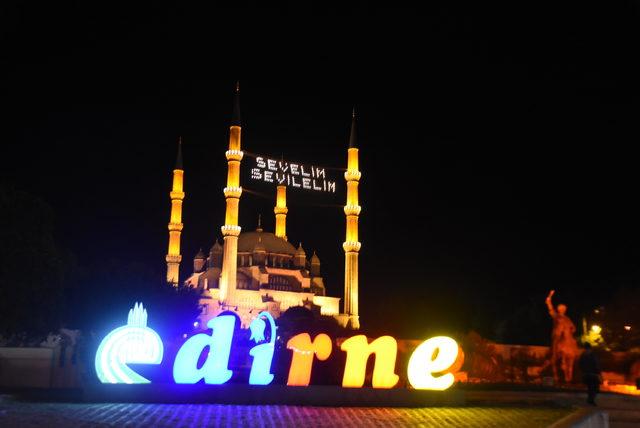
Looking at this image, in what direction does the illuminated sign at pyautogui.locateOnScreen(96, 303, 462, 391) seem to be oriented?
toward the camera

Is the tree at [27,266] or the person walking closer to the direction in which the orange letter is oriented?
the person walking

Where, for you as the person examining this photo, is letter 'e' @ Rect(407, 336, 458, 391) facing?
facing the viewer

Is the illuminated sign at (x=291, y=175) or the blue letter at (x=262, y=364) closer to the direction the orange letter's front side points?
the blue letter

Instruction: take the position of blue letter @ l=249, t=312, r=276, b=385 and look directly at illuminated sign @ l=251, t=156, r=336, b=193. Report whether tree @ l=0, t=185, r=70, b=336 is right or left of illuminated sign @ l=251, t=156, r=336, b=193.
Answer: left

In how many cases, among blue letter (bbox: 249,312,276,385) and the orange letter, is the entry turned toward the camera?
2

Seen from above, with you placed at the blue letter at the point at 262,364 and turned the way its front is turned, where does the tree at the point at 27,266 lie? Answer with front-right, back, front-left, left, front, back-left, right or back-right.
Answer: back-right

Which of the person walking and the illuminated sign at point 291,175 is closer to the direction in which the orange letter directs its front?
the person walking

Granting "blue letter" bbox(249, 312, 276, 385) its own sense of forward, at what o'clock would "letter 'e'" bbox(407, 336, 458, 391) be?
The letter 'e' is roughly at 9 o'clock from the blue letter.

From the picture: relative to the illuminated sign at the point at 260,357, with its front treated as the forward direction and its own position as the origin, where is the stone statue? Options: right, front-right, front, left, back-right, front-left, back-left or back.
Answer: back-left

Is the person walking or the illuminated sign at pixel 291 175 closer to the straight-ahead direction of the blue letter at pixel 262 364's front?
the person walking

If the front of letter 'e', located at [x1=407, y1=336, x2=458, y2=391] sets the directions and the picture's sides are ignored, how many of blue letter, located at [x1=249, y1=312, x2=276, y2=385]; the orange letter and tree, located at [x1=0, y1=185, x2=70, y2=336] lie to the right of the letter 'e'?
3

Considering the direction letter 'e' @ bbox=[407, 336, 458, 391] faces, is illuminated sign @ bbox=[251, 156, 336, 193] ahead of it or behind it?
behind

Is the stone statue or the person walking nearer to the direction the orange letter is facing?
the person walking

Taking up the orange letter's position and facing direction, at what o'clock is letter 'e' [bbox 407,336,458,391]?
The letter 'e' is roughly at 9 o'clock from the orange letter.

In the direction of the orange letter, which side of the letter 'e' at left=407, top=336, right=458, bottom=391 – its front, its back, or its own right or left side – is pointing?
right

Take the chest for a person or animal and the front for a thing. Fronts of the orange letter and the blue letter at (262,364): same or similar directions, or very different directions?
same or similar directions

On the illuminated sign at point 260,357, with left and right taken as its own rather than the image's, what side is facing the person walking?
left
